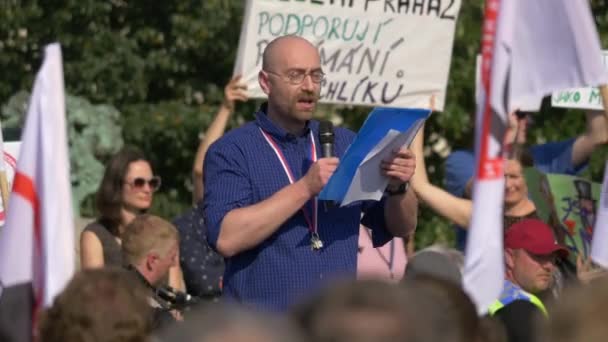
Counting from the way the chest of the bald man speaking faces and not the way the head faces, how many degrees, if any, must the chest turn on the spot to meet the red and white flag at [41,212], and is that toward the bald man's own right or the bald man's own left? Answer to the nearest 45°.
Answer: approximately 90° to the bald man's own right

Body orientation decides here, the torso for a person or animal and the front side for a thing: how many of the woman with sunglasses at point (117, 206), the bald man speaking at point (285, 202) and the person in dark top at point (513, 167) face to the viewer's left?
0

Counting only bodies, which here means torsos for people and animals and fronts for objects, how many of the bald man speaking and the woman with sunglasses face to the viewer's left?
0

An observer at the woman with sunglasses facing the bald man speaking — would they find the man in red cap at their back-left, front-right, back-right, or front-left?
front-left

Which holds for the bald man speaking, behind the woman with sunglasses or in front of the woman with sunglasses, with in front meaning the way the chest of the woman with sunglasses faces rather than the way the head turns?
in front

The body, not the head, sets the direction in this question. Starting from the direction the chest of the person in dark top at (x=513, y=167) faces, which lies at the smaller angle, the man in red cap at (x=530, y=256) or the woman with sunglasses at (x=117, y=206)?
the man in red cap

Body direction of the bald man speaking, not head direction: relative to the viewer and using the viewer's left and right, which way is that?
facing the viewer and to the right of the viewer

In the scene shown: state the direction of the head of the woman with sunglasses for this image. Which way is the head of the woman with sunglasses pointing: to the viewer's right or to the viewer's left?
to the viewer's right

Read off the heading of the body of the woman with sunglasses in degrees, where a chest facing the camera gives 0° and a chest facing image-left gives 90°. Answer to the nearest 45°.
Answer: approximately 315°

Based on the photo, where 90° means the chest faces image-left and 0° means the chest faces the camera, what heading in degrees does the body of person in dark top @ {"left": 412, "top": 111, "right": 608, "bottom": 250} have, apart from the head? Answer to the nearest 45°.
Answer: approximately 0°

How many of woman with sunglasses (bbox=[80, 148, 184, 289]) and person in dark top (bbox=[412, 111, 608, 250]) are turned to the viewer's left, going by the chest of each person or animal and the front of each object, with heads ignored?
0
